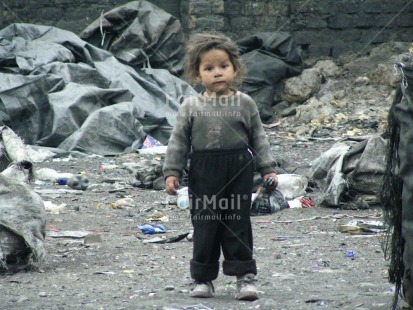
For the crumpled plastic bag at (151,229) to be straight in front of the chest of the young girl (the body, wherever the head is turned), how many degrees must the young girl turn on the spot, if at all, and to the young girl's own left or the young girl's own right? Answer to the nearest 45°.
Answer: approximately 180°

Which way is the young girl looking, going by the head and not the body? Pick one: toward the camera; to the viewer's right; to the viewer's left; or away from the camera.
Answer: toward the camera

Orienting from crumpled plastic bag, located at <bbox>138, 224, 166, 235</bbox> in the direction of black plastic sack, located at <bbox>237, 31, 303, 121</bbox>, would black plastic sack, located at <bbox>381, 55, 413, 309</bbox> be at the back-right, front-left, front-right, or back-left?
back-right

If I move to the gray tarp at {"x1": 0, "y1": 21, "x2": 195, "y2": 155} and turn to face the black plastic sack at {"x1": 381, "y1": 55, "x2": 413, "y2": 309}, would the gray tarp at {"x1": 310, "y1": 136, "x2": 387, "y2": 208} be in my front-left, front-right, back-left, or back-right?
front-left

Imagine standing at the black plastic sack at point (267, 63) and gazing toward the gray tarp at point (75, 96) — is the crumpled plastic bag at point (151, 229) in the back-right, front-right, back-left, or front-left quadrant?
front-left

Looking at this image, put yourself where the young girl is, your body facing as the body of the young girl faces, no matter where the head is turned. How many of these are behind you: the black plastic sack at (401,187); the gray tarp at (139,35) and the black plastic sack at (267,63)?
2

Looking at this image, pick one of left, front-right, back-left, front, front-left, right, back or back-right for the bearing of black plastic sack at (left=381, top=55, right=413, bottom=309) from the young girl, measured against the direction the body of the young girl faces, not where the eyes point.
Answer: front-left

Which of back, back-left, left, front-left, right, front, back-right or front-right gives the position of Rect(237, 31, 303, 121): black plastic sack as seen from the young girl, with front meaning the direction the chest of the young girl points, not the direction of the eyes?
back

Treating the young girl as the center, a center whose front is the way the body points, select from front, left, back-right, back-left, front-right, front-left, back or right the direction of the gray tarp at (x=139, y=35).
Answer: back

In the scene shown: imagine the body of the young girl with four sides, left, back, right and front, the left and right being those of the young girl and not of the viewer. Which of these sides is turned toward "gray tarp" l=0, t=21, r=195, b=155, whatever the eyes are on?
back

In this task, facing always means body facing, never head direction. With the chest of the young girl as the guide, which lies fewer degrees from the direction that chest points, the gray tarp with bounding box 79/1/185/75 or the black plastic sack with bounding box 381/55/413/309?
the black plastic sack

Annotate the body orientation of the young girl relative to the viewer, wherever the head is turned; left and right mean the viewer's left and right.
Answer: facing the viewer
